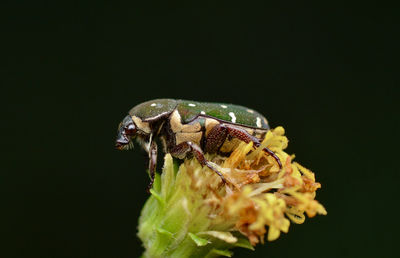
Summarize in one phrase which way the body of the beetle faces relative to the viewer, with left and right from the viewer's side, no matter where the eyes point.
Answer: facing to the left of the viewer
